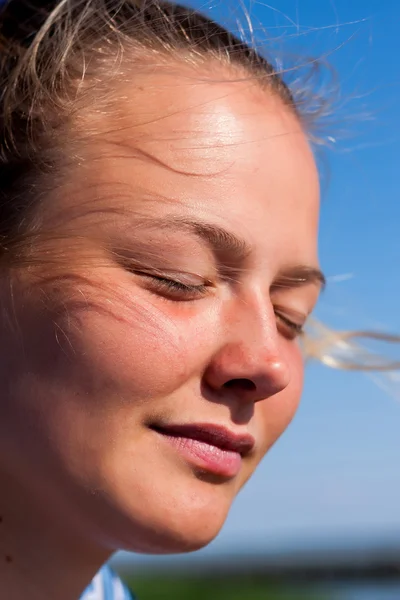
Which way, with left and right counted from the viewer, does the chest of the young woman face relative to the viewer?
facing the viewer and to the right of the viewer
